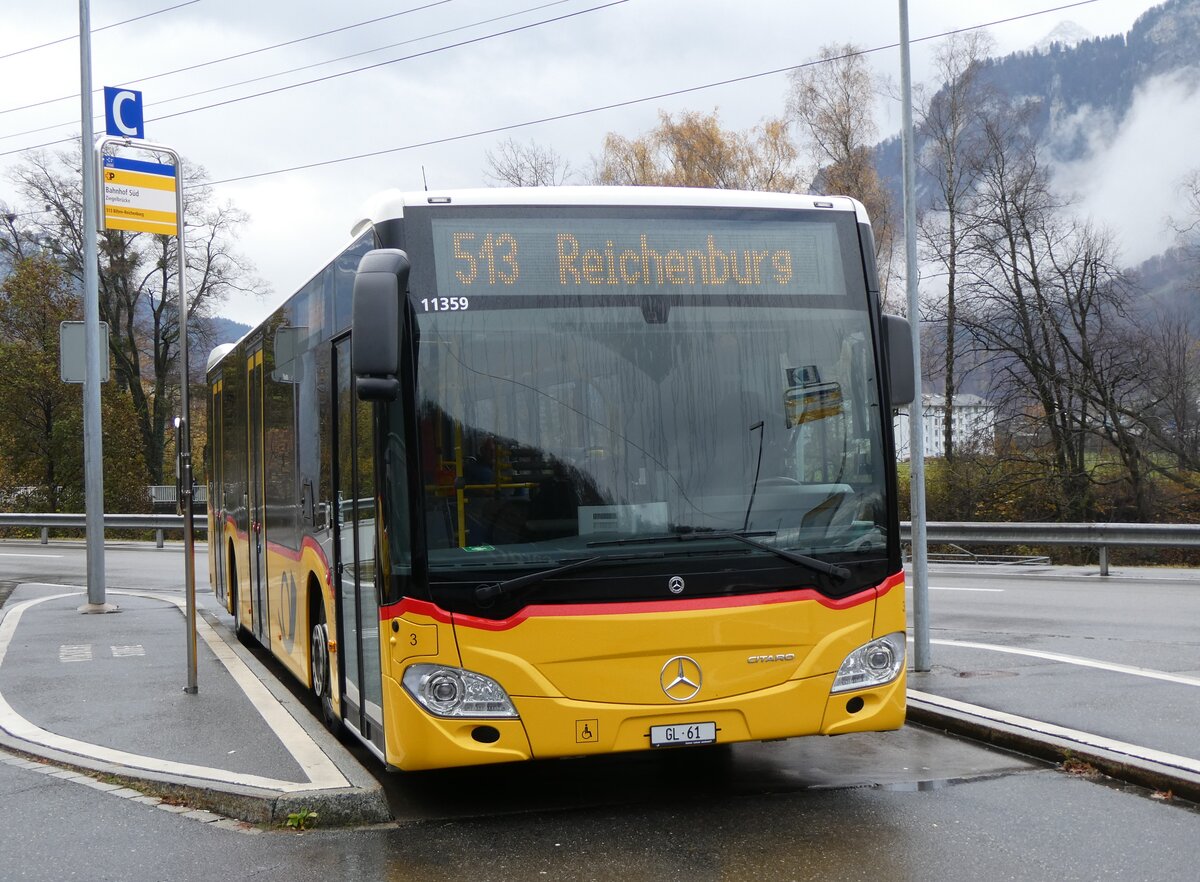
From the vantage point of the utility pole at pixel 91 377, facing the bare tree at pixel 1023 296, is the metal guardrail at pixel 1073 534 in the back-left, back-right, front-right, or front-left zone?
front-right

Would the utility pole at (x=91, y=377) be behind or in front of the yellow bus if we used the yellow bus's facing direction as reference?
behind

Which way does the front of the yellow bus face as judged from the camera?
facing the viewer

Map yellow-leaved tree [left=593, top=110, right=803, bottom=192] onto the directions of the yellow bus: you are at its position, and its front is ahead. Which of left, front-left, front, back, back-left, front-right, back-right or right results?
back

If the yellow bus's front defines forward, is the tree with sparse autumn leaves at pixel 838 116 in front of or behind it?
behind

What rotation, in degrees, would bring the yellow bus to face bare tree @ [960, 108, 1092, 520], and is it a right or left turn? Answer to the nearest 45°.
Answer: approximately 135° to its left

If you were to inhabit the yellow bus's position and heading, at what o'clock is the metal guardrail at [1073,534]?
The metal guardrail is roughly at 7 o'clock from the yellow bus.

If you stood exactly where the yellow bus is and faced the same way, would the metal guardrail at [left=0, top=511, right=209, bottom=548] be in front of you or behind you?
behind

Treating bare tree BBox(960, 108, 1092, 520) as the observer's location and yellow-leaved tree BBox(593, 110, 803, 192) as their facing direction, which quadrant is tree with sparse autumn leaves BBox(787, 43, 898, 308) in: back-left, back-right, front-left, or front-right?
front-right
